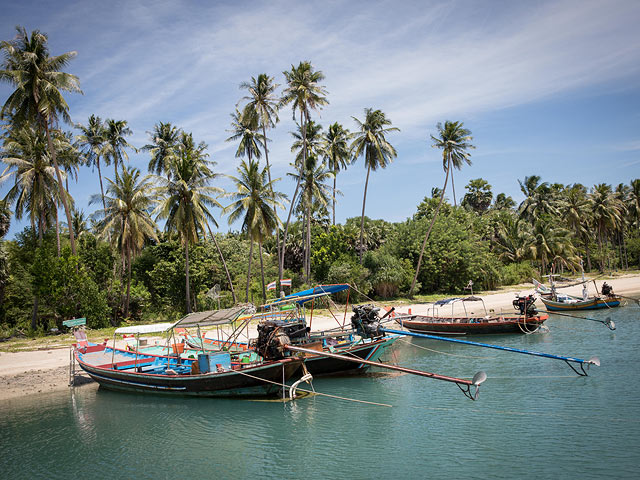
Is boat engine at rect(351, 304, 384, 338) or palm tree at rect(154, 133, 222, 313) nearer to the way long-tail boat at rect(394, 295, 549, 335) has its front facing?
the palm tree

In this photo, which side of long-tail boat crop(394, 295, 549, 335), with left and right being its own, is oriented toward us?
left

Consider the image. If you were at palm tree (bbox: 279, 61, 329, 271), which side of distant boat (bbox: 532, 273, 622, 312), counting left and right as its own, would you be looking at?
front

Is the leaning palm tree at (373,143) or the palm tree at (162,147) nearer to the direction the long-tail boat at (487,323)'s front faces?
the palm tree

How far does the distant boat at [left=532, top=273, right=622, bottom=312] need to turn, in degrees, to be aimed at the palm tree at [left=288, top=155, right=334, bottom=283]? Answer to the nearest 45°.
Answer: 0° — it already faces it

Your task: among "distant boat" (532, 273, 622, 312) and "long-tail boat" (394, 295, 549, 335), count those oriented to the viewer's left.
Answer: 2

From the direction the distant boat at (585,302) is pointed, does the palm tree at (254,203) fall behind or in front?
in front

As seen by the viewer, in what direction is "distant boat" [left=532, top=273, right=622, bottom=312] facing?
to the viewer's left

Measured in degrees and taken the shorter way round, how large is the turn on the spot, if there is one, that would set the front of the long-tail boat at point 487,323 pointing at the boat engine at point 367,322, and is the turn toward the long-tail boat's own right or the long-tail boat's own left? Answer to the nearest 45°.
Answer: approximately 45° to the long-tail boat's own left

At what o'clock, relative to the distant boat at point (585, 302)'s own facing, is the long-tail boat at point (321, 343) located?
The long-tail boat is roughly at 10 o'clock from the distant boat.

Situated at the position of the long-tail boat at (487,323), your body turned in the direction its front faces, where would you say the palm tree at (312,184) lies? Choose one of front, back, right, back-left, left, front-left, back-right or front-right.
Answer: front-right

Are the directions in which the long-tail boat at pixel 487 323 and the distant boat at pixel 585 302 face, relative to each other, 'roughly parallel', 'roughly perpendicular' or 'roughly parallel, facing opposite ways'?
roughly parallel

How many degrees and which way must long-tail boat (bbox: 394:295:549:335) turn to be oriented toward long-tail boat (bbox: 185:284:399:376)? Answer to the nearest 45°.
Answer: approximately 45° to its left

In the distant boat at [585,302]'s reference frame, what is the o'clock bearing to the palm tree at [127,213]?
The palm tree is roughly at 11 o'clock from the distant boat.
